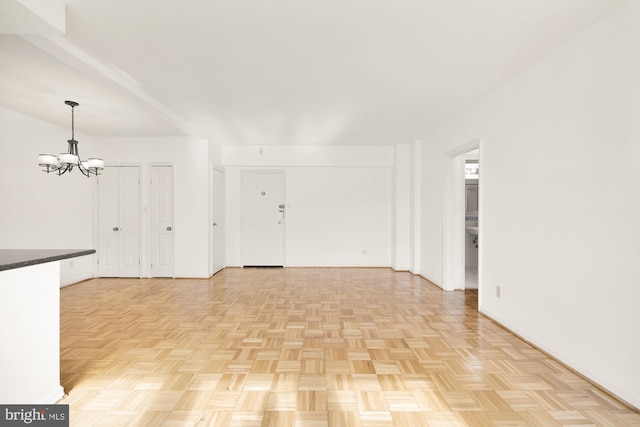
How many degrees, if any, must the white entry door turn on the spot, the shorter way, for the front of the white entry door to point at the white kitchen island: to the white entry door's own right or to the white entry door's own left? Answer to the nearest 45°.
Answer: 0° — it already faces it

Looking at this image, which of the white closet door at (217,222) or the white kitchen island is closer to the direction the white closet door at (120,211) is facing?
the white kitchen island

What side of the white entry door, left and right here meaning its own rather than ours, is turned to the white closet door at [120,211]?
right

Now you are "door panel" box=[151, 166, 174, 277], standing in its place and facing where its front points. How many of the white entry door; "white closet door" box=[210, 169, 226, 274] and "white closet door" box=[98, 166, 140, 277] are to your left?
2

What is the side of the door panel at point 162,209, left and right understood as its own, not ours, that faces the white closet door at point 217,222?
left

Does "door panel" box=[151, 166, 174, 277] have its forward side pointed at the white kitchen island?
yes

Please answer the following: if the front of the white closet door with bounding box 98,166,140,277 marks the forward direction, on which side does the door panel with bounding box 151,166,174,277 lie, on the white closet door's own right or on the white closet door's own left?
on the white closet door's own left

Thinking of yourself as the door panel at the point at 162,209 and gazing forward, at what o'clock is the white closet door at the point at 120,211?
The white closet door is roughly at 4 o'clock from the door panel.
